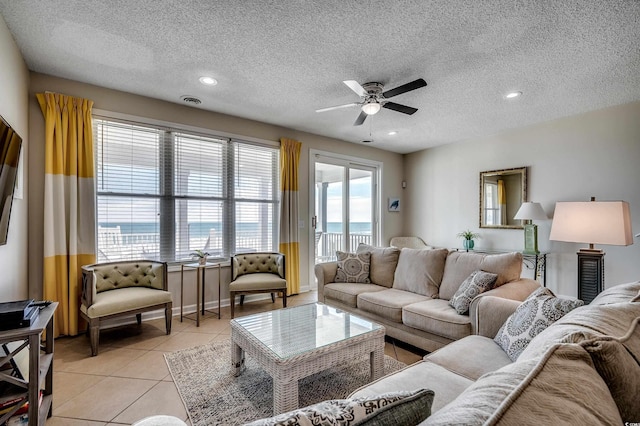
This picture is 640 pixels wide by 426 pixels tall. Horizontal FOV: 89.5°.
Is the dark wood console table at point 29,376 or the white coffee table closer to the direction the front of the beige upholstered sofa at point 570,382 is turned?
the white coffee table

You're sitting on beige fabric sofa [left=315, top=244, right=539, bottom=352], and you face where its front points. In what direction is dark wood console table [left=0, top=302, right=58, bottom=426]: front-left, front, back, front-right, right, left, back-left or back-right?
front

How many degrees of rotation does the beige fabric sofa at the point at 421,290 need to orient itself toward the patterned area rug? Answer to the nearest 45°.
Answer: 0° — it already faces it

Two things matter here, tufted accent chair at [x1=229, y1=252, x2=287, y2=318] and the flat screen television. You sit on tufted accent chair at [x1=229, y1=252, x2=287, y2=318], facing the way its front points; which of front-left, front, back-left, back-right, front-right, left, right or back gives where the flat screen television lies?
front-right

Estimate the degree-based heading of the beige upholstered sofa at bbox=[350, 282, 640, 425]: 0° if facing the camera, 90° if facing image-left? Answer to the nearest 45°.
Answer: approximately 135°

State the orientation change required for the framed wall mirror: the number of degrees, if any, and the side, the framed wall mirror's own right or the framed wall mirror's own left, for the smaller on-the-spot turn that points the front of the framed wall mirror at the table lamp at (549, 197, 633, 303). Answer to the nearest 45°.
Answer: approximately 45° to the framed wall mirror's own left

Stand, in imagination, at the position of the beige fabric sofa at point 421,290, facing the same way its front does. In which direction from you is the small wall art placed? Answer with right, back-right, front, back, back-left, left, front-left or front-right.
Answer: back-right

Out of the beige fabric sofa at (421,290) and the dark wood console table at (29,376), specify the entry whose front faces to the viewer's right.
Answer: the dark wood console table

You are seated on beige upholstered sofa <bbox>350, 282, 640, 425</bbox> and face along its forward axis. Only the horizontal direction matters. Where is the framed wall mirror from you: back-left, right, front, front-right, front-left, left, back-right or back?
front-right

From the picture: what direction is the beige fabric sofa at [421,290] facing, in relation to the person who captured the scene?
facing the viewer and to the left of the viewer

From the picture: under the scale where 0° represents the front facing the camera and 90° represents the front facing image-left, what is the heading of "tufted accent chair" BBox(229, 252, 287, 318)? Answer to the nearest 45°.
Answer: approximately 0°

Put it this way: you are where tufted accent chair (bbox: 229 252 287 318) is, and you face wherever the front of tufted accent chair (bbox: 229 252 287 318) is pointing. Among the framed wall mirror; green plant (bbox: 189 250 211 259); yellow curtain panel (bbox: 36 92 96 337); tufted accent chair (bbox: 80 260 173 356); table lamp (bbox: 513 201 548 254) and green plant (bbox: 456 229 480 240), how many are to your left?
3

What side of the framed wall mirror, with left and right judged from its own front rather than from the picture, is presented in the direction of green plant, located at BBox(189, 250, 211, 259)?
front

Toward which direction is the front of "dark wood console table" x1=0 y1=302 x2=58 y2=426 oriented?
to the viewer's right

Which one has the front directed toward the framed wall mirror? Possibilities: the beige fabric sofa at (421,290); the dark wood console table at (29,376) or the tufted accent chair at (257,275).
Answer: the dark wood console table

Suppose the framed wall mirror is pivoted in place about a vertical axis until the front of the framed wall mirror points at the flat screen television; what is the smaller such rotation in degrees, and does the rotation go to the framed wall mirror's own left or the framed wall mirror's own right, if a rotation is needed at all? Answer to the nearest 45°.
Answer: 0° — it already faces it

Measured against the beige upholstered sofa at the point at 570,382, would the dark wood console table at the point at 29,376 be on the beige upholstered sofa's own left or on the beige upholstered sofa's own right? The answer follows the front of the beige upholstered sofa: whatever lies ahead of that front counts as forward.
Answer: on the beige upholstered sofa's own left

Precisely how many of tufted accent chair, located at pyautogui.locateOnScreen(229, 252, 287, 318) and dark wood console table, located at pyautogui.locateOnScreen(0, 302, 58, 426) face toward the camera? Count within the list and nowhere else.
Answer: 1

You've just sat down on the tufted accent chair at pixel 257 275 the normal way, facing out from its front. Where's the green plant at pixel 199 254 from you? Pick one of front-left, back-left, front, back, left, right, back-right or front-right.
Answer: right
